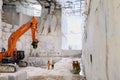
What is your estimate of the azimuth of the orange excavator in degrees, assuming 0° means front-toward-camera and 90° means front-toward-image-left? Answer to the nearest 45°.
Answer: approximately 315°
